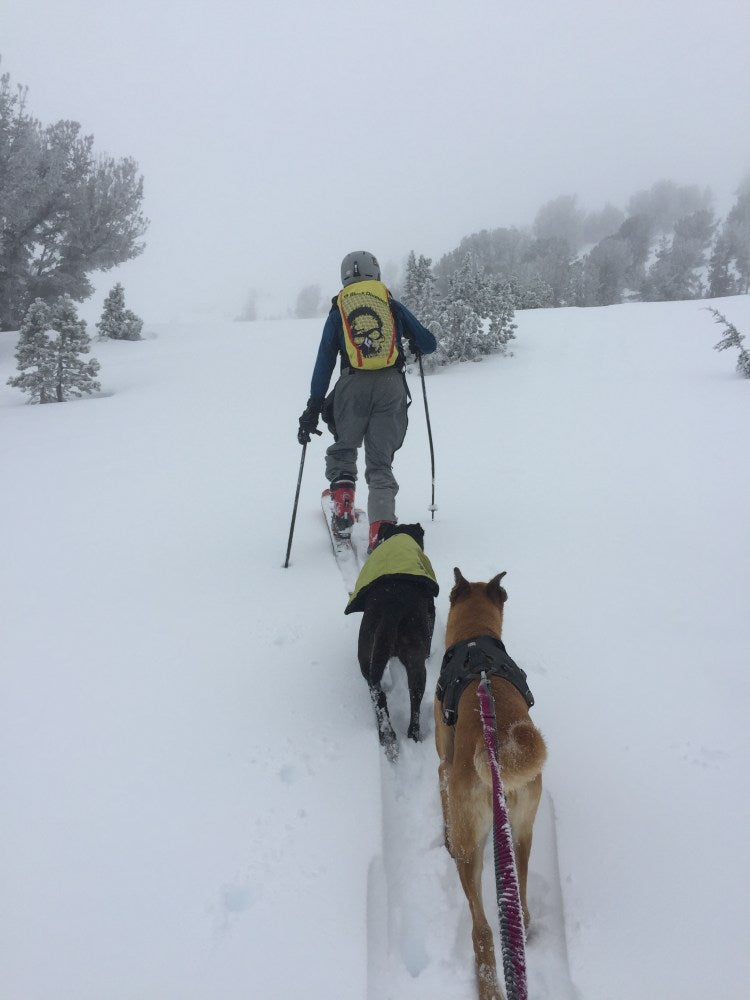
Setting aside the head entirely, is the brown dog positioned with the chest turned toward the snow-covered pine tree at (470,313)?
yes

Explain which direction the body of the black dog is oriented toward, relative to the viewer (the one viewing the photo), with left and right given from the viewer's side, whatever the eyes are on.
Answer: facing away from the viewer

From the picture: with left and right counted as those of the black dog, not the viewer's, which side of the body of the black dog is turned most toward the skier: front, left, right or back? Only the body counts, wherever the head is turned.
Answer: front

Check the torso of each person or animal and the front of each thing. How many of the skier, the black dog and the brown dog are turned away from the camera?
3

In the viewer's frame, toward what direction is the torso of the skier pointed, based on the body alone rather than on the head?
away from the camera

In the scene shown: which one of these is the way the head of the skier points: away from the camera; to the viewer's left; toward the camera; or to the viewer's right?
away from the camera

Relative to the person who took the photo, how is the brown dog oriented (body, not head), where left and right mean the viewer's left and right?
facing away from the viewer

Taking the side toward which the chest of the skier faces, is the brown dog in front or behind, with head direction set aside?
behind
